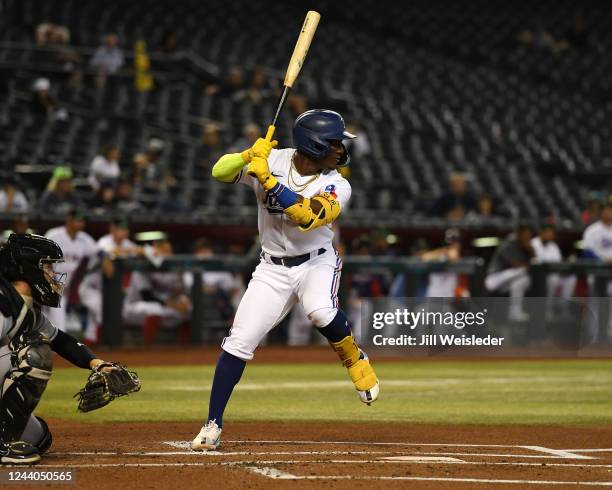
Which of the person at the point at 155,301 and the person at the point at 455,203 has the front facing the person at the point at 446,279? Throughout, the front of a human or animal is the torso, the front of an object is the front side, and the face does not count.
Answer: the person at the point at 455,203

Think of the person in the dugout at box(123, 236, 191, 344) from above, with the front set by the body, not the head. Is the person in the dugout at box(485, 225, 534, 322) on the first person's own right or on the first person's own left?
on the first person's own left

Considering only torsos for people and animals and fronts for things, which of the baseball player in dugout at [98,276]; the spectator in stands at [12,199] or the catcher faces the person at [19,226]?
the spectator in stands at [12,199]

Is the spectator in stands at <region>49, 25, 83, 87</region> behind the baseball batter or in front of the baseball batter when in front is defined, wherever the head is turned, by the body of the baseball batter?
behind

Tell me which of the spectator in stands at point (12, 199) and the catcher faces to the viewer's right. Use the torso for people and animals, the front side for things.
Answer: the catcher

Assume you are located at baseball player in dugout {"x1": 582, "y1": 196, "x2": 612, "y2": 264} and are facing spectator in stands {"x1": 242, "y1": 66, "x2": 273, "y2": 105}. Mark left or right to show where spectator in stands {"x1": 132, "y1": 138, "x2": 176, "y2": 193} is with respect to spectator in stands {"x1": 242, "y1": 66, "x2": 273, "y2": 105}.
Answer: left
